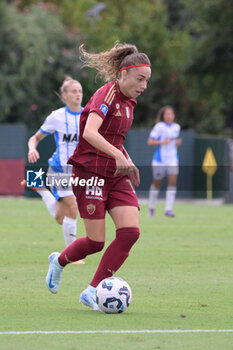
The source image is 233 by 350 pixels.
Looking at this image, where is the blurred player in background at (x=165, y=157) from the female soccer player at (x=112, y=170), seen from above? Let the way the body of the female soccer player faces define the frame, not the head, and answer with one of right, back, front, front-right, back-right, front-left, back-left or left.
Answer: back-left

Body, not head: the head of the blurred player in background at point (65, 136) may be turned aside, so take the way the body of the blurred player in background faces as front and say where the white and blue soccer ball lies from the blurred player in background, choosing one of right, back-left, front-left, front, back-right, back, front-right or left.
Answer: front-right

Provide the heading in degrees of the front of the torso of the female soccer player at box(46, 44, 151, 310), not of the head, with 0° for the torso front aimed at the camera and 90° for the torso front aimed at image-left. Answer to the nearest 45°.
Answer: approximately 315°

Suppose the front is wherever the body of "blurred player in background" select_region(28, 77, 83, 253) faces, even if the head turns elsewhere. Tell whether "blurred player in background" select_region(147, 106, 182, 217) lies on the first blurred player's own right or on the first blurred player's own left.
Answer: on the first blurred player's own left

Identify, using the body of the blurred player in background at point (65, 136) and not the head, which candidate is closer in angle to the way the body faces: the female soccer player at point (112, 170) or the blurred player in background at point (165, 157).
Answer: the female soccer player

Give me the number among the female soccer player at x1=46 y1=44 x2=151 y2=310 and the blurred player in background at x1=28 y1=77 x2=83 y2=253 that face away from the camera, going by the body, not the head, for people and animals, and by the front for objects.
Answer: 0

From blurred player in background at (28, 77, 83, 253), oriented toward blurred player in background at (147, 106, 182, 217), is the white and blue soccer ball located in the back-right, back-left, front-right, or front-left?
back-right

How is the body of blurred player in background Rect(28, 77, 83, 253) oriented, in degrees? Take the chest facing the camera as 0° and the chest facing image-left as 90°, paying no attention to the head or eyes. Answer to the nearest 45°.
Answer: approximately 315°

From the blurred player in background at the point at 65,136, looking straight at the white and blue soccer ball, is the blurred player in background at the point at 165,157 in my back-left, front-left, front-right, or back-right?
back-left

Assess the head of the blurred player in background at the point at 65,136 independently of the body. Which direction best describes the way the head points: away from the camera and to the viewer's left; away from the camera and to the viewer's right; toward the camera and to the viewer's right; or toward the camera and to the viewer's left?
toward the camera and to the viewer's right
